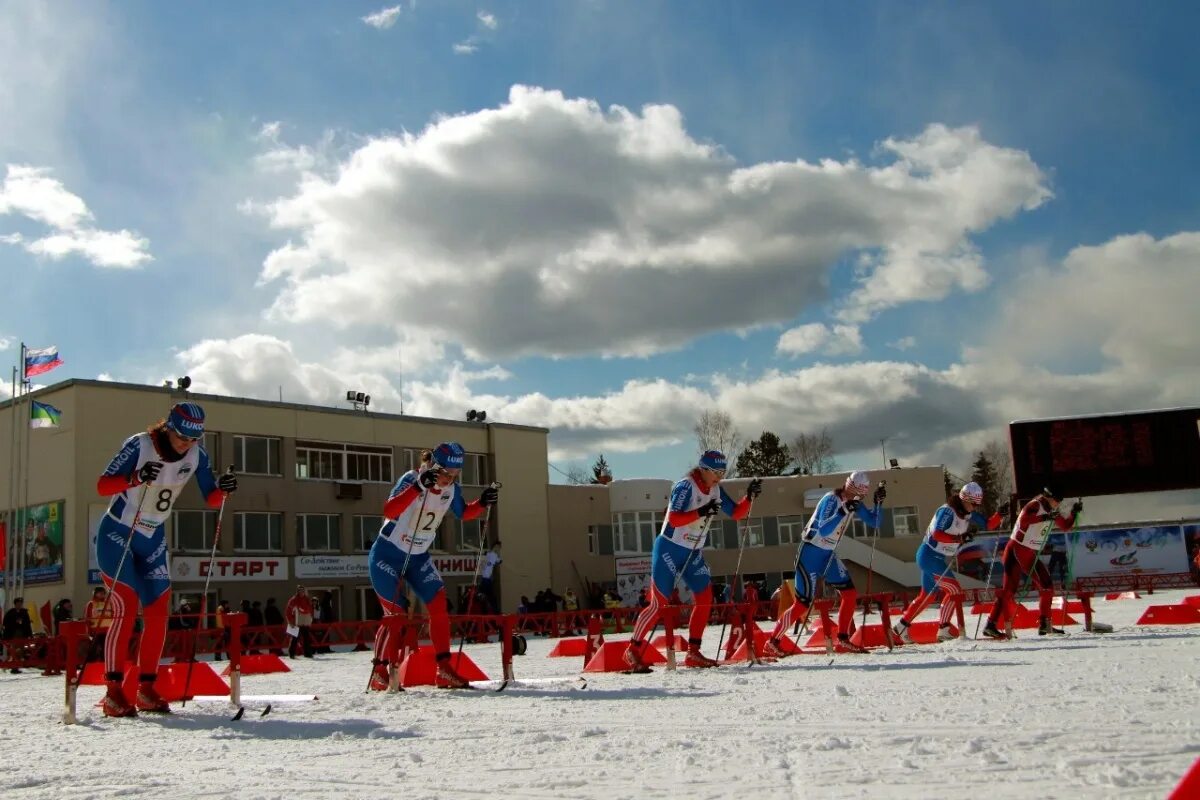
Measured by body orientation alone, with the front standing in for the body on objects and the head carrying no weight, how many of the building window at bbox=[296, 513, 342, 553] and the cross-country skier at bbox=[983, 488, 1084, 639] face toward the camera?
1

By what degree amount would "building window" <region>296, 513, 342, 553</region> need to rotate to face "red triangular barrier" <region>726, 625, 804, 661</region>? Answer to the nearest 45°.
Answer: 0° — it already faces it

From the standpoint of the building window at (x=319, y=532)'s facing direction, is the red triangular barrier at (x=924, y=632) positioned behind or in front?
in front
